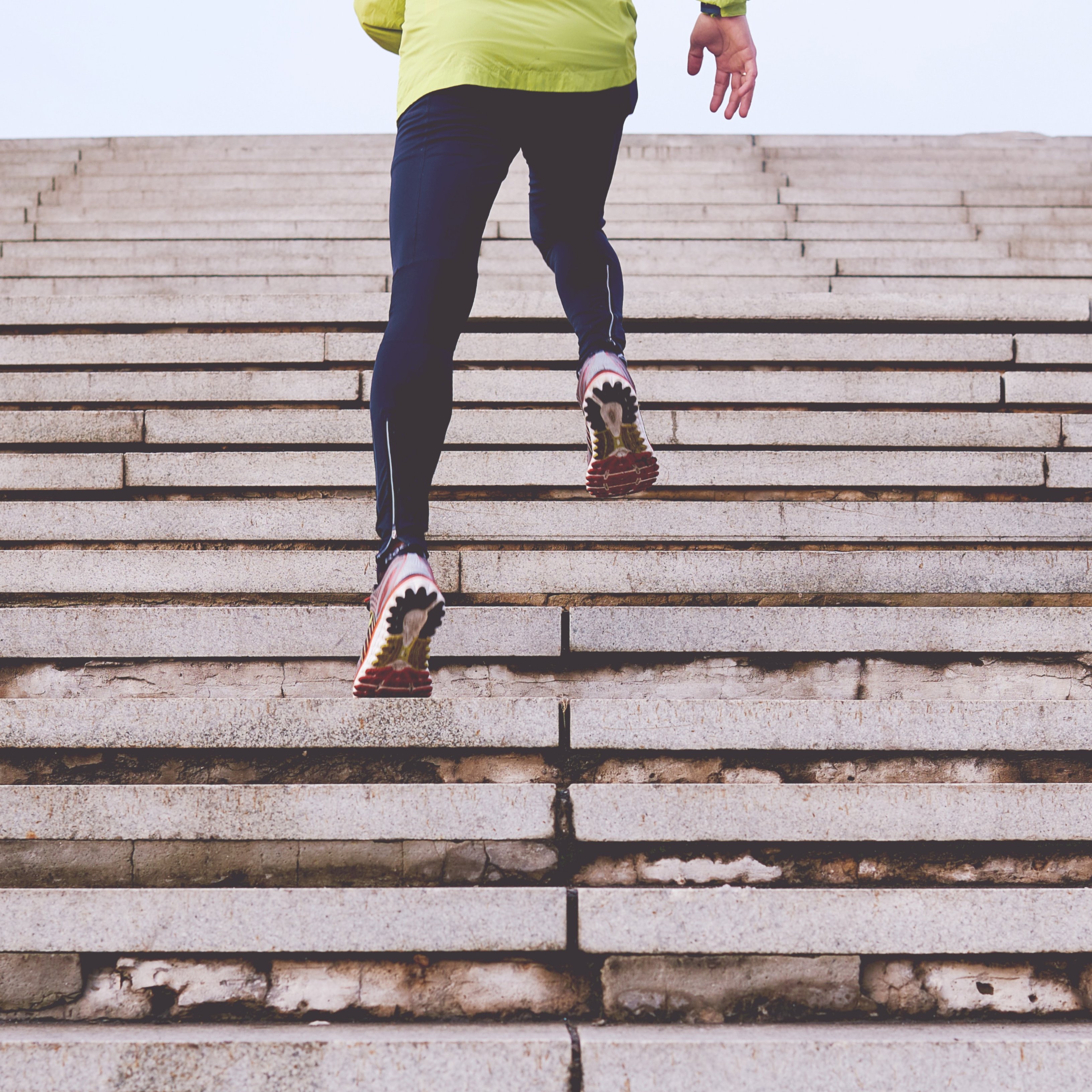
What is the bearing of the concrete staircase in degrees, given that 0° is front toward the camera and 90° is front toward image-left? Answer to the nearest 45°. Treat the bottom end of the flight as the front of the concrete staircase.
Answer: approximately 0°
